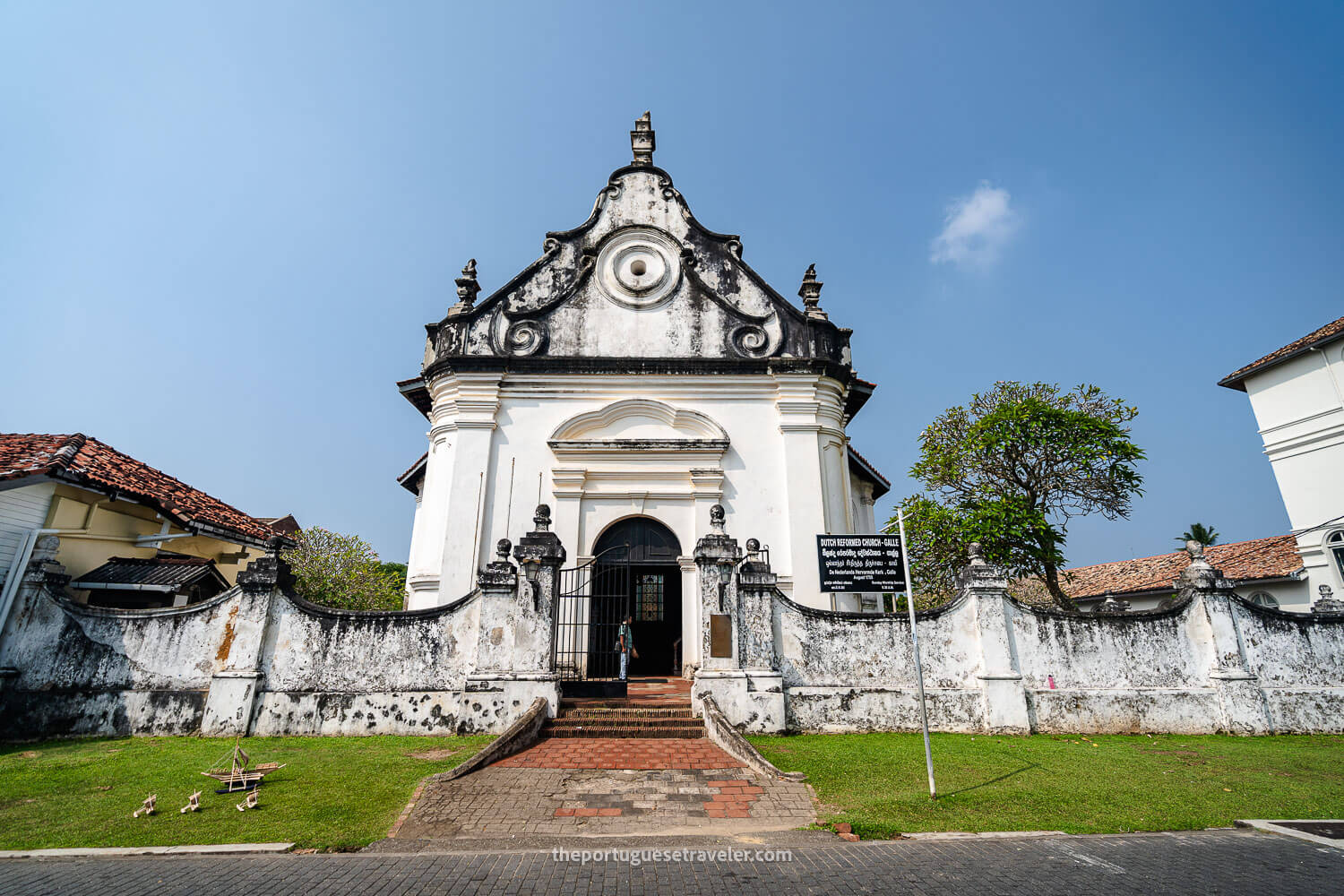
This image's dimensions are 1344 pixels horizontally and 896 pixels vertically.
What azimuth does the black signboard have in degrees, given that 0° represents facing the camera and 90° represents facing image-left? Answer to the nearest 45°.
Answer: approximately 0°

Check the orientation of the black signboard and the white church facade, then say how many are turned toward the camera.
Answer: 2

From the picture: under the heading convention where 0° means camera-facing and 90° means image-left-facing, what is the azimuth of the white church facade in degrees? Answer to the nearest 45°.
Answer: approximately 0°

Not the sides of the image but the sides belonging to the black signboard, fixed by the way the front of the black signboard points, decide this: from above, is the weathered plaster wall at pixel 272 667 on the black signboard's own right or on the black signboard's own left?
on the black signboard's own right

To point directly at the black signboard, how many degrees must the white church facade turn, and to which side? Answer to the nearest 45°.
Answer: approximately 45° to its left

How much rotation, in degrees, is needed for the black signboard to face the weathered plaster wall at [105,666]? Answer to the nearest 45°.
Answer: approximately 90° to its right

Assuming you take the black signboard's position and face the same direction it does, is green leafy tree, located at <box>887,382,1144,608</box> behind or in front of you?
behind

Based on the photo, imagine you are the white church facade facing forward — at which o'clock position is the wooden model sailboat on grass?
The wooden model sailboat on grass is roughly at 1 o'clock from the white church facade.

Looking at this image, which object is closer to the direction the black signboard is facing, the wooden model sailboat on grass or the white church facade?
the wooden model sailboat on grass
